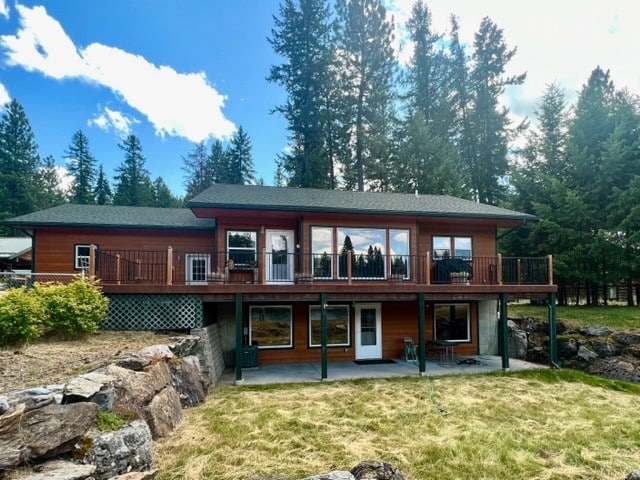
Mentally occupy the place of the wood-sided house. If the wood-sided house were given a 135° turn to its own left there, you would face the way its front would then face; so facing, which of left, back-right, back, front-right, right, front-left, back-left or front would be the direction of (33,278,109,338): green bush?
back

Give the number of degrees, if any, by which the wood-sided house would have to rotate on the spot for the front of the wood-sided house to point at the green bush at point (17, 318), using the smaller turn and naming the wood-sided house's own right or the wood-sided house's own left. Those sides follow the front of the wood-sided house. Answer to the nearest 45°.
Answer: approximately 45° to the wood-sided house's own right

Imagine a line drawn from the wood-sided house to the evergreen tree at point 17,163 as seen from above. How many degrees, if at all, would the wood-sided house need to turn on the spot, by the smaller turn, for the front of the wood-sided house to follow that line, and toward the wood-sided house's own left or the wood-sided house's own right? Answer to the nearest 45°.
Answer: approximately 135° to the wood-sided house's own right

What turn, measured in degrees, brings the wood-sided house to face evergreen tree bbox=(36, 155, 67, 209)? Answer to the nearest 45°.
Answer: approximately 135° to its right

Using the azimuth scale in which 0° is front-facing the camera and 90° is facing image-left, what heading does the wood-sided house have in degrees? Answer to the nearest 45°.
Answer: approximately 0°

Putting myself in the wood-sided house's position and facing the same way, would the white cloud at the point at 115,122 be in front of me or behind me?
behind

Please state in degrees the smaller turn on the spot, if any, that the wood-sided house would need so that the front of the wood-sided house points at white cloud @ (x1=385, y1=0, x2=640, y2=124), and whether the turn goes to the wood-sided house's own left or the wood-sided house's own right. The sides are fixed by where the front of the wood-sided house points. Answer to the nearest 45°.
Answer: approximately 135° to the wood-sided house's own left

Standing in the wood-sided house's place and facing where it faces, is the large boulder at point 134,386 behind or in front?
in front

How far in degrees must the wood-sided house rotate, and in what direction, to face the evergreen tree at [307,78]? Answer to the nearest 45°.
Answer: approximately 180°

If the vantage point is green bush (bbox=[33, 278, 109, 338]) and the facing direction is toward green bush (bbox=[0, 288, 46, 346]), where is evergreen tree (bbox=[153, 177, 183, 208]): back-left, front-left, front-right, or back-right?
back-right

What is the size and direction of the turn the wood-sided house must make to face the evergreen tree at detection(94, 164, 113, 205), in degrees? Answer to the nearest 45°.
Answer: approximately 135° to its right
